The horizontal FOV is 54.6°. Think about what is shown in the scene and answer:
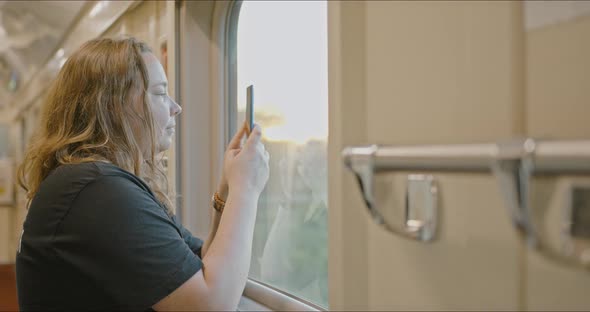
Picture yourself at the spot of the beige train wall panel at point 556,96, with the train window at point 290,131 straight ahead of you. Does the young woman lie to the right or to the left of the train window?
left

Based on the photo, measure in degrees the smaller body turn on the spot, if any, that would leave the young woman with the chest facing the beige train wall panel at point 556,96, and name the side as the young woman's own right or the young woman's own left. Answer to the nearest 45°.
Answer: approximately 45° to the young woman's own right

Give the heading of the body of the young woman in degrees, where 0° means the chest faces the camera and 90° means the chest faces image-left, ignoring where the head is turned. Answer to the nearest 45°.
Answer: approximately 270°

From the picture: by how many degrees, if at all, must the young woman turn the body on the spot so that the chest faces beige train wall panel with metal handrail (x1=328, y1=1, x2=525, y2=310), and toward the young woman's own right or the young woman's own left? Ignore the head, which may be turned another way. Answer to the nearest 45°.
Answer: approximately 45° to the young woman's own right

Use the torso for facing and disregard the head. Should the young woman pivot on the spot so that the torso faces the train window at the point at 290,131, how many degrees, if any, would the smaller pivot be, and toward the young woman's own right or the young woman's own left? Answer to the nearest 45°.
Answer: approximately 45° to the young woman's own left
